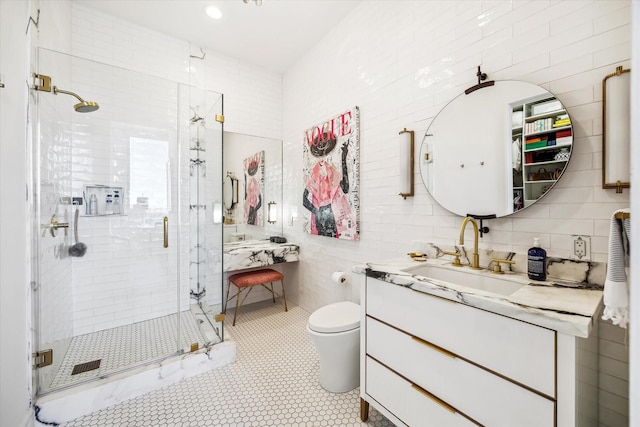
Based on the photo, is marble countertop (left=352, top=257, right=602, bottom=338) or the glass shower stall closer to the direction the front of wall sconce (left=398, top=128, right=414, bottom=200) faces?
the glass shower stall

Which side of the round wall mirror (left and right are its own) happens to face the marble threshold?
front

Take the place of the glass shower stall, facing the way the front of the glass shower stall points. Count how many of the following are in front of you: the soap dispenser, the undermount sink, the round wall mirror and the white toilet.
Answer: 4

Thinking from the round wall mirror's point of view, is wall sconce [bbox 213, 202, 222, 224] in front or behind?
in front

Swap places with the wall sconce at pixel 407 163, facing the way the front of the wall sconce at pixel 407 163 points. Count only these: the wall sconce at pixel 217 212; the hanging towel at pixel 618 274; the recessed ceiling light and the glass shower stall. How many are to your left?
1

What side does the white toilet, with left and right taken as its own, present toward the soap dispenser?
left

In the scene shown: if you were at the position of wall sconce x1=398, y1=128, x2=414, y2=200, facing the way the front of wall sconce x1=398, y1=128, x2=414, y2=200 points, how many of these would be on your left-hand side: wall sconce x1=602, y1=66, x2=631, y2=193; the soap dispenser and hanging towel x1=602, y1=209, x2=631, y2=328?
3

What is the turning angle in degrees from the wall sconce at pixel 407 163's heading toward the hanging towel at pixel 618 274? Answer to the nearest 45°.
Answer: approximately 90° to its left

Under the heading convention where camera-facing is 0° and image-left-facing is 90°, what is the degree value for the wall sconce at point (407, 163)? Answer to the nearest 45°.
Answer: approximately 45°

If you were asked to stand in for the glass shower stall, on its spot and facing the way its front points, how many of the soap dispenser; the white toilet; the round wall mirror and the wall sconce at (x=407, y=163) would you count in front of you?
4

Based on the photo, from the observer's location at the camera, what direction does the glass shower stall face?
facing the viewer and to the right of the viewer

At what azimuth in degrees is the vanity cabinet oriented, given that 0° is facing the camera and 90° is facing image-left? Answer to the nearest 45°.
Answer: approximately 45°

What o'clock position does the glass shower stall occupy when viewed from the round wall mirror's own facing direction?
The glass shower stall is roughly at 1 o'clock from the round wall mirror.
